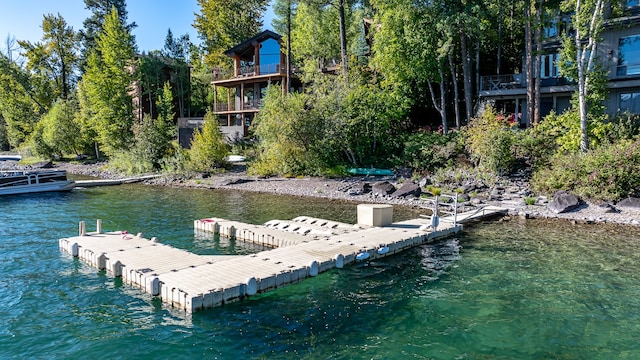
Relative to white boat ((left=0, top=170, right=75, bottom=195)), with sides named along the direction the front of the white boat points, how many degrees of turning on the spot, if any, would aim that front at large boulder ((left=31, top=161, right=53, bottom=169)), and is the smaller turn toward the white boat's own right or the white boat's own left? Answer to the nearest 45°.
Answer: approximately 90° to the white boat's own left

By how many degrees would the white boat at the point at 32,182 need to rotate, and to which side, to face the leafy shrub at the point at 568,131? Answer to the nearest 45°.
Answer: approximately 45° to its right

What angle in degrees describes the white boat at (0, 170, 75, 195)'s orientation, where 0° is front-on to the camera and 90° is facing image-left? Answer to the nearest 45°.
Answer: approximately 270°

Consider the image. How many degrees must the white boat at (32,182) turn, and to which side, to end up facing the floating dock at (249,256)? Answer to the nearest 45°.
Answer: approximately 90° to its right

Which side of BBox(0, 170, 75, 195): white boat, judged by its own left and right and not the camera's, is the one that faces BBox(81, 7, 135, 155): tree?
left

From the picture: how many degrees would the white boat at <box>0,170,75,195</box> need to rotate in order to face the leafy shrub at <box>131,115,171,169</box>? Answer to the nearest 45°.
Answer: approximately 45° to its left

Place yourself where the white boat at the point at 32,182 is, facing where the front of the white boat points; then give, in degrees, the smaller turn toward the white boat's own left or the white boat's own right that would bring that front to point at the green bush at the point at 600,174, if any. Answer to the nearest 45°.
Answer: approximately 45° to the white boat's own right

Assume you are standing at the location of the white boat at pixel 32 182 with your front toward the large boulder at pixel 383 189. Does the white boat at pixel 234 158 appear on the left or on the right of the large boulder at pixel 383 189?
left

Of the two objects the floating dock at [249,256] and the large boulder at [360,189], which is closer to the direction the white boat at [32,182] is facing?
the large boulder

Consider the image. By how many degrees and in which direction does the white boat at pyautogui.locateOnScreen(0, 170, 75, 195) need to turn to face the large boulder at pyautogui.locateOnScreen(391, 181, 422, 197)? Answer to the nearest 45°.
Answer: approximately 45° to its right
